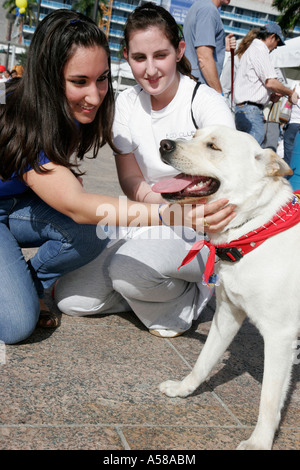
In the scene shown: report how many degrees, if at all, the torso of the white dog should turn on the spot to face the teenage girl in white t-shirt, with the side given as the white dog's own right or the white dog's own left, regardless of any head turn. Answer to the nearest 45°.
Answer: approximately 45° to the white dog's own right

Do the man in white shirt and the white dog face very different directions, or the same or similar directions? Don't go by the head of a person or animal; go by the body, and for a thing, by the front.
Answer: very different directions

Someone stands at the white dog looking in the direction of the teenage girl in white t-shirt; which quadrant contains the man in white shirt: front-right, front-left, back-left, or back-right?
front-right

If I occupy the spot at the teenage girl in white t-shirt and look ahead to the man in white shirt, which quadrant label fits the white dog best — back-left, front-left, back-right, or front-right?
back-right

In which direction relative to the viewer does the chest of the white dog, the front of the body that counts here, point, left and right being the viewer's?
facing to the left of the viewer
